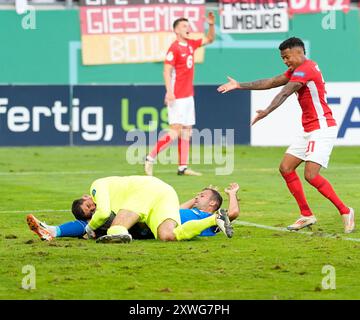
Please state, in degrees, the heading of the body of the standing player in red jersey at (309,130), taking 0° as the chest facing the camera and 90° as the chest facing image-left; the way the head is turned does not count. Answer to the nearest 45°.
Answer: approximately 90°

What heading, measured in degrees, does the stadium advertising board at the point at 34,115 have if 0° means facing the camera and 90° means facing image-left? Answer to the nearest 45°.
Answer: approximately 0°

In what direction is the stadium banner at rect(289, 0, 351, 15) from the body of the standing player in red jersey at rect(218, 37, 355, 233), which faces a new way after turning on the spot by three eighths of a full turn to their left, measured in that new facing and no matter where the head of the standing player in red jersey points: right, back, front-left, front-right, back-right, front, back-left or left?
back-left

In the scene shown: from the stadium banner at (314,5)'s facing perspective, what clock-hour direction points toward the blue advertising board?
The blue advertising board is roughly at 1 o'clock from the stadium banner.

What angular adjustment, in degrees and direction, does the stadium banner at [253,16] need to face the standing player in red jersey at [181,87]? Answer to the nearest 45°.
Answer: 0° — it already faces them

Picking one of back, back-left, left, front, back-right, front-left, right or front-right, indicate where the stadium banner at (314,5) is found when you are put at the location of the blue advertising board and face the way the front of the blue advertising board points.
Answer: back-left

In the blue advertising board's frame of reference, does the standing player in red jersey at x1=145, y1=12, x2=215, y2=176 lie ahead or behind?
ahead

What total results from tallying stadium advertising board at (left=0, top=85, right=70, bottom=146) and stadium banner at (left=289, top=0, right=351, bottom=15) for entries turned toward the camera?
2

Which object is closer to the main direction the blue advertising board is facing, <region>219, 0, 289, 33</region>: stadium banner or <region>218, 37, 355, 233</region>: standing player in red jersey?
the standing player in red jersey
